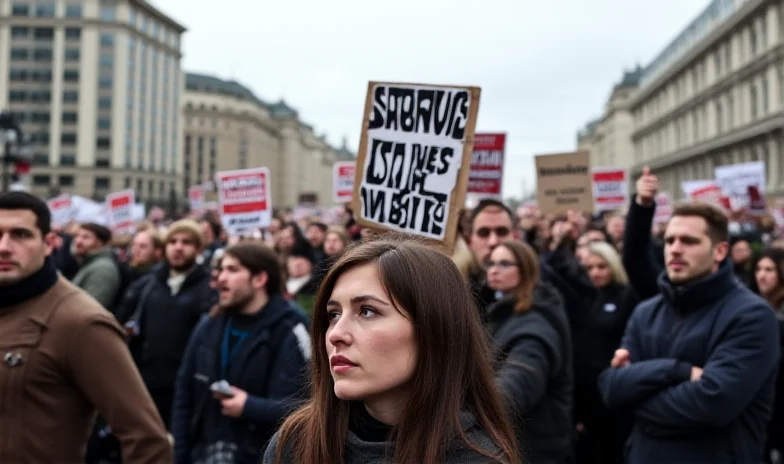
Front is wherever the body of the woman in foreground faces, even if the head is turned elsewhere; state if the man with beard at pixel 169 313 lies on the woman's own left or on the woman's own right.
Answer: on the woman's own right

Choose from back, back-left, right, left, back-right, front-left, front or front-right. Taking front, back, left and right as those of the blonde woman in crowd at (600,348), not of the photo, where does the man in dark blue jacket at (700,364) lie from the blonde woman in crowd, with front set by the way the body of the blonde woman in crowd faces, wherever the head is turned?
front-left

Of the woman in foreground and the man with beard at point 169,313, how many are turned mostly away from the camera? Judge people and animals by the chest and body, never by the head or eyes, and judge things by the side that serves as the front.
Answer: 0

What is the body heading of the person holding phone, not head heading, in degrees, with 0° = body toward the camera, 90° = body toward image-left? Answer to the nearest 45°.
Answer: approximately 45°

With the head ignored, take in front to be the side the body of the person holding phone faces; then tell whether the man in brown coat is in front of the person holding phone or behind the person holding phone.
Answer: in front

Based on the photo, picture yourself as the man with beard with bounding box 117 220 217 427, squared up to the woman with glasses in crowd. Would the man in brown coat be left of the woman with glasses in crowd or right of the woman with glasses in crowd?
right

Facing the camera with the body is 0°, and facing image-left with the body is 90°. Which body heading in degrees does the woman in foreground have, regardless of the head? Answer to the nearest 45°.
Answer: approximately 45°
